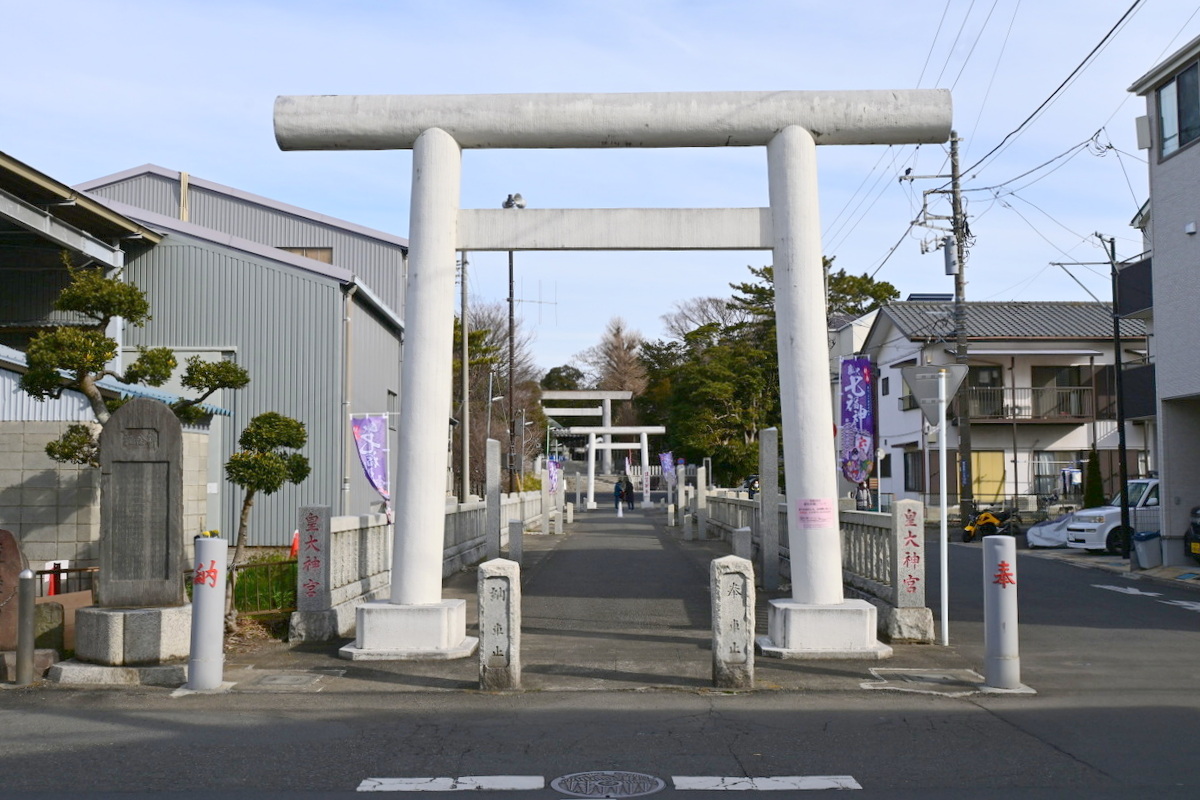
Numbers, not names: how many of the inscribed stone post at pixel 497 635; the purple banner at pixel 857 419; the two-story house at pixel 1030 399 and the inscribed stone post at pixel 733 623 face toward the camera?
4

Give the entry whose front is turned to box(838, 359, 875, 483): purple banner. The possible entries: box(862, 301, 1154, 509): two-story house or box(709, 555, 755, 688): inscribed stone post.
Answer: the two-story house

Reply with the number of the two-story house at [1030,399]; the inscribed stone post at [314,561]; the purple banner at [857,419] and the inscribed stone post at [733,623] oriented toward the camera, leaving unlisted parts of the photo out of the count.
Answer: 4

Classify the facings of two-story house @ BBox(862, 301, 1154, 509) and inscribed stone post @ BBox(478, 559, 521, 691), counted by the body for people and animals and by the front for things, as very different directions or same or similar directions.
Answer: same or similar directions

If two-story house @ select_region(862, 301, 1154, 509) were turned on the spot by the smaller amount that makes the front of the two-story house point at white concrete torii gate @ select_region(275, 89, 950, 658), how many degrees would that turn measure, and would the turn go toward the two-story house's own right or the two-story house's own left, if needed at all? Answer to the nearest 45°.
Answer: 0° — it already faces it

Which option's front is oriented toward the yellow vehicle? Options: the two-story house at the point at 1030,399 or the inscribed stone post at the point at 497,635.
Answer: the two-story house

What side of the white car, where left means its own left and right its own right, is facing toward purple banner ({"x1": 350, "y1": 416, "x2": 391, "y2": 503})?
front

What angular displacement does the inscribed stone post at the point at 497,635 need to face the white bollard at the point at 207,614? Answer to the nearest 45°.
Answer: approximately 90° to its right

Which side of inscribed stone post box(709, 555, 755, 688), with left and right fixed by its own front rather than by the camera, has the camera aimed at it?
front

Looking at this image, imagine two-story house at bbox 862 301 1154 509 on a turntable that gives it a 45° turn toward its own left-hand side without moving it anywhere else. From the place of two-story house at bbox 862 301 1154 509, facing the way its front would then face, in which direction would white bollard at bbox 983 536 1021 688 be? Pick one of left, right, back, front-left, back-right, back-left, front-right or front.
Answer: front-right

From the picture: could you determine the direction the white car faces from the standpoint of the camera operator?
facing the viewer and to the left of the viewer

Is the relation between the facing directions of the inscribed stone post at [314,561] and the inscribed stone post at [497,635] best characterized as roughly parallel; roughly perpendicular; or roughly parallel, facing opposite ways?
roughly parallel

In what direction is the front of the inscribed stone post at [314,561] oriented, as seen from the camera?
facing the viewer

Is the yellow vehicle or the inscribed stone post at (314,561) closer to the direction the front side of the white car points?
the inscribed stone post

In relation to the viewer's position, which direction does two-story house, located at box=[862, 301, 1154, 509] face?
facing the viewer

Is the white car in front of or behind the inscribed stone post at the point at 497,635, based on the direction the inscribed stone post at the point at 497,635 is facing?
behind

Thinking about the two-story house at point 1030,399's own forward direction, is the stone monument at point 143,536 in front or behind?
in front
